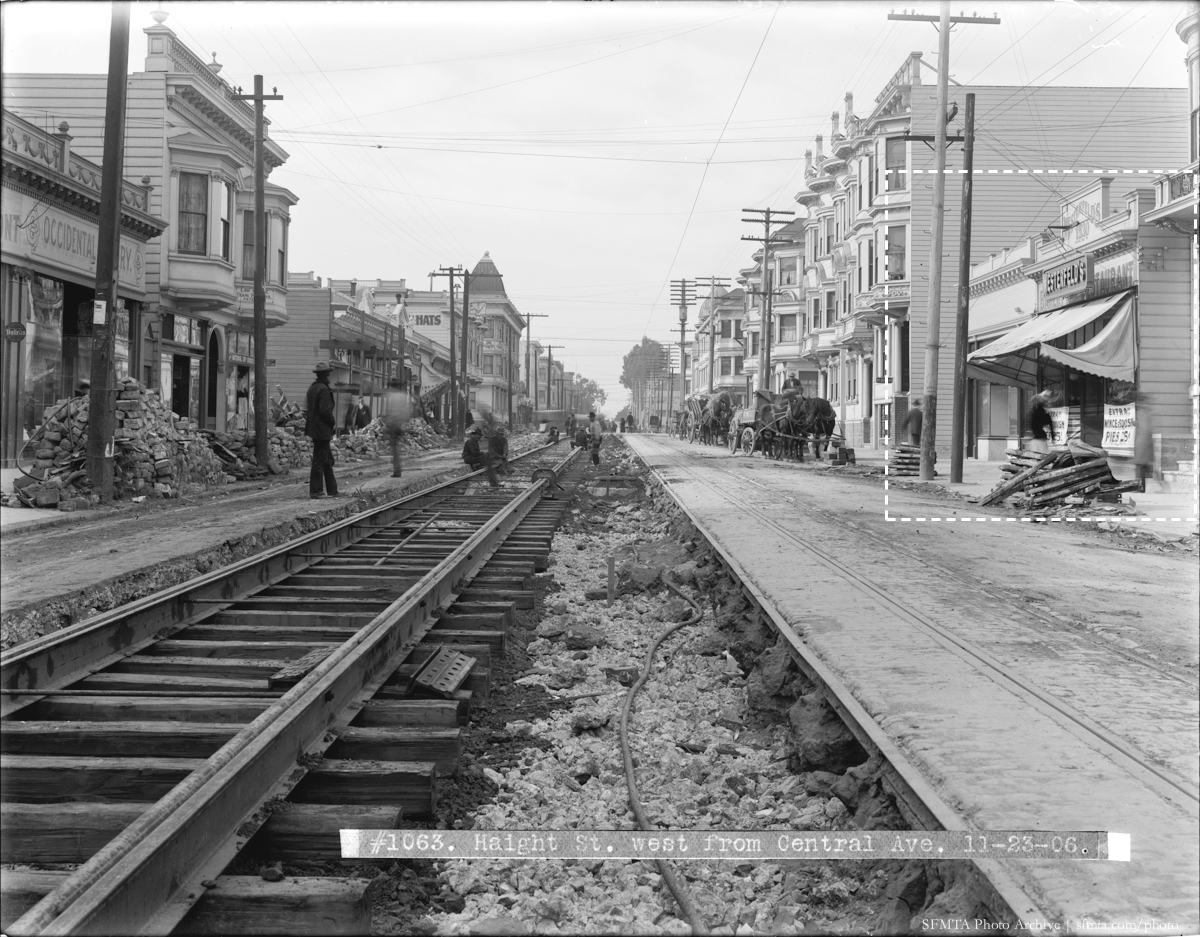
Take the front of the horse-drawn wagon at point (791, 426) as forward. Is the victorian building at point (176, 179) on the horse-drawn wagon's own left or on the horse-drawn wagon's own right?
on the horse-drawn wagon's own right

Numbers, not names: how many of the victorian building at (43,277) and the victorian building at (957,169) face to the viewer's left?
1

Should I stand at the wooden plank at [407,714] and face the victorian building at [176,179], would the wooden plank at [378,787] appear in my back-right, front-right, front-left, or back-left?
back-left

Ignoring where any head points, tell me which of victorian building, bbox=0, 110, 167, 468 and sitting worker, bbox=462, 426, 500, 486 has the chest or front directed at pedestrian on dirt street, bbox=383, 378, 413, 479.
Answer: the victorian building

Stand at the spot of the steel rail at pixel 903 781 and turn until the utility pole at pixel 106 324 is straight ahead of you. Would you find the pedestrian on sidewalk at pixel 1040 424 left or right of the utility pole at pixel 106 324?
right

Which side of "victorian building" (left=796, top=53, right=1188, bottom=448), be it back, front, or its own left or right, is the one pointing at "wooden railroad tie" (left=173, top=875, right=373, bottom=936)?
left

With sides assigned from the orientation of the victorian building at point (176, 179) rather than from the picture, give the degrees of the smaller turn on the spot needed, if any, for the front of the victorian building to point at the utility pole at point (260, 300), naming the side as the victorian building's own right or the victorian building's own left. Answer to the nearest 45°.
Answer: approximately 45° to the victorian building's own right

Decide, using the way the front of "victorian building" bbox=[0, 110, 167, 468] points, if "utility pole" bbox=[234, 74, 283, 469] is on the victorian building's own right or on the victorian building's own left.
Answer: on the victorian building's own left

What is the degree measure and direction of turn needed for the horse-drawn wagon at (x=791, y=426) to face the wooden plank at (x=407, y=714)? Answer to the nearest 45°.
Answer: approximately 45° to its right

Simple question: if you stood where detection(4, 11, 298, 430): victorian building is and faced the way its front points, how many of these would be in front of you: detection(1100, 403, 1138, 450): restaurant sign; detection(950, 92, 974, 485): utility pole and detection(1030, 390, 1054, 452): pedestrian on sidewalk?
3

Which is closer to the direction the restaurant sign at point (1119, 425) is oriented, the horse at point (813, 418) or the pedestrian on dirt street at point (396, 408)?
the pedestrian on dirt street

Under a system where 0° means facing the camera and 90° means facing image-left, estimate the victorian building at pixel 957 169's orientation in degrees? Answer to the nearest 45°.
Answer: approximately 90°
